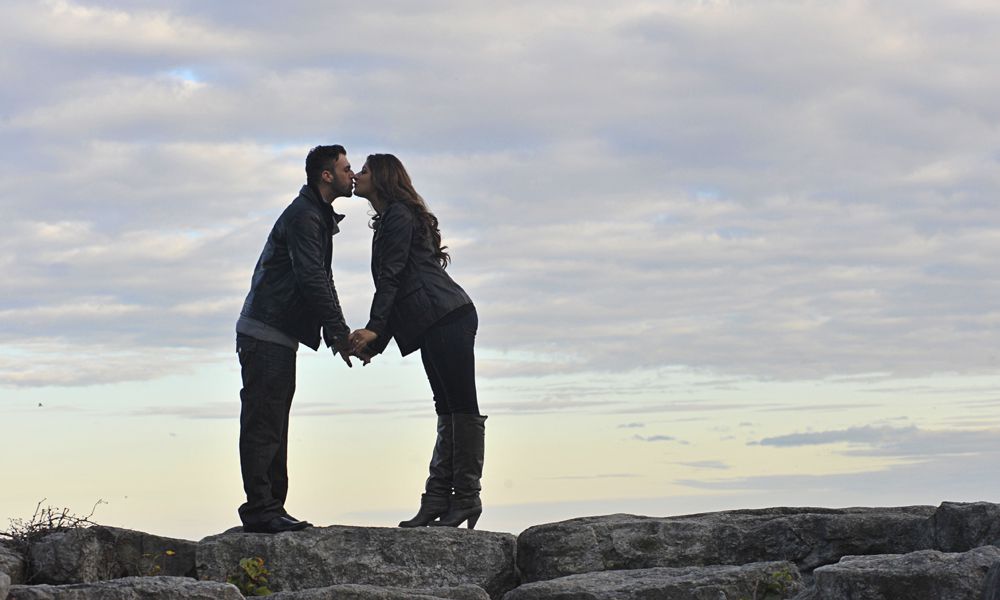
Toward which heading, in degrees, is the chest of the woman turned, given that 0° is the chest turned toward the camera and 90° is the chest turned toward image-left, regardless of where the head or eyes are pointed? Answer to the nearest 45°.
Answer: approximately 90°

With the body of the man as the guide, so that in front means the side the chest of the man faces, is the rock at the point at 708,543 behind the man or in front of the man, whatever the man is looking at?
in front

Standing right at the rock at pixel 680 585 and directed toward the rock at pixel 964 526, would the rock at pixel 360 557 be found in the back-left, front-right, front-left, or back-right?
back-left

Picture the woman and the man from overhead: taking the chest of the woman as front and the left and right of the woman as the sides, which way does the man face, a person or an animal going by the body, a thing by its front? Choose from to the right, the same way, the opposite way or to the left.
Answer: the opposite way

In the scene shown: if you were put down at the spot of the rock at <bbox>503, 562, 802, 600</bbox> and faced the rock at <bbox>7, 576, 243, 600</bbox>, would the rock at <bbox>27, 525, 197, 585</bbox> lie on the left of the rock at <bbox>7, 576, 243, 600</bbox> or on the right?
right

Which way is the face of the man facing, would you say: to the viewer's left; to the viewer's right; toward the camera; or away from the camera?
to the viewer's right

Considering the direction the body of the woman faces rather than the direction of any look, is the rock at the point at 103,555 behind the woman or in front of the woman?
in front

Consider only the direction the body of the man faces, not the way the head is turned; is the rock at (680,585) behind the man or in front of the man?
in front

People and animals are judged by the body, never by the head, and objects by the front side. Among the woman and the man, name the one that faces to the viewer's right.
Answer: the man

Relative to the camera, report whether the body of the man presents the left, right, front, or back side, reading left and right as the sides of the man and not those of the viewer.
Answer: right

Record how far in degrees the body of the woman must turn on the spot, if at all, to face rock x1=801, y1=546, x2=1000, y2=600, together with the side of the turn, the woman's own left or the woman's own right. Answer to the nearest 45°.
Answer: approximately 135° to the woman's own left

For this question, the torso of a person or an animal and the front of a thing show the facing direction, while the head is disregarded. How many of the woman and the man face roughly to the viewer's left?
1

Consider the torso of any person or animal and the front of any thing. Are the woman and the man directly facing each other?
yes

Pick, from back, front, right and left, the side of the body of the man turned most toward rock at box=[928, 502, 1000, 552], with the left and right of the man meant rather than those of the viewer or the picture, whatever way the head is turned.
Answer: front

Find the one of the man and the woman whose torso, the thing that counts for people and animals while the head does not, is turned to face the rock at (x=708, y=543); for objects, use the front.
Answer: the man

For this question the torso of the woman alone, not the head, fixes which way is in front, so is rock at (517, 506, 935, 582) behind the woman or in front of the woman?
behind

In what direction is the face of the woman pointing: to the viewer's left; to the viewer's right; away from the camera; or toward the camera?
to the viewer's left
